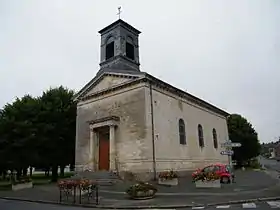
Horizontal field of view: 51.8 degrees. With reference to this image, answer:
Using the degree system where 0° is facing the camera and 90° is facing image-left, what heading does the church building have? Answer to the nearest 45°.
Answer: approximately 45°

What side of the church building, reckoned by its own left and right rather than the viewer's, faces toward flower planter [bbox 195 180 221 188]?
left

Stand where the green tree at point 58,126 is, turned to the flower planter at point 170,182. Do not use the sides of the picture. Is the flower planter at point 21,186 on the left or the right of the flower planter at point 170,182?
right

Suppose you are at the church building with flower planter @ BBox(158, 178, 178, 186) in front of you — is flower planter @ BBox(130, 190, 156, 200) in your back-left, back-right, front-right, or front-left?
front-right

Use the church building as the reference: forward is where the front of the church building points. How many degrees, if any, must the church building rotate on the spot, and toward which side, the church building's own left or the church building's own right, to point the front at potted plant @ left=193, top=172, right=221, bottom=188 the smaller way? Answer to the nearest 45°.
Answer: approximately 90° to the church building's own left

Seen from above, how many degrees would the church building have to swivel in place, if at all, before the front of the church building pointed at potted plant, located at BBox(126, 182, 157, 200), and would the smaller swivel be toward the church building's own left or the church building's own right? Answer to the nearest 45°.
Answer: approximately 45° to the church building's own left

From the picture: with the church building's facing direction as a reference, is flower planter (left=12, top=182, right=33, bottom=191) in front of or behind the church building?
in front

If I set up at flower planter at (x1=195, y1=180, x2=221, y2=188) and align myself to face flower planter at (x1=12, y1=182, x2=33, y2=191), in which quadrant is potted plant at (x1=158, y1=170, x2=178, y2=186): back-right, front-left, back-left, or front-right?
front-right
